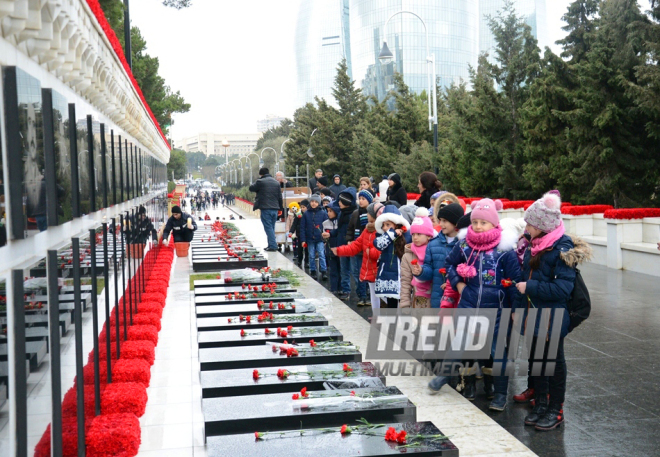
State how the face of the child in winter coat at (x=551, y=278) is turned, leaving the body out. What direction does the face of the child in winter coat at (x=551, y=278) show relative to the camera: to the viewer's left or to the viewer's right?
to the viewer's left

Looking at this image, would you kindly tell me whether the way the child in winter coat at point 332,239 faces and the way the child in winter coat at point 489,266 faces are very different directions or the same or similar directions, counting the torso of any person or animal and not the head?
same or similar directions

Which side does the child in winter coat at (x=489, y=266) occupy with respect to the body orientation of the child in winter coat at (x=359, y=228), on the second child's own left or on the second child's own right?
on the second child's own left

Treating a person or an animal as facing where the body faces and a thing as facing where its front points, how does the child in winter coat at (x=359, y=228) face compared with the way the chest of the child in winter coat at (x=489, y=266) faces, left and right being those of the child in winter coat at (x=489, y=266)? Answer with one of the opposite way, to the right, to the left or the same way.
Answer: the same way

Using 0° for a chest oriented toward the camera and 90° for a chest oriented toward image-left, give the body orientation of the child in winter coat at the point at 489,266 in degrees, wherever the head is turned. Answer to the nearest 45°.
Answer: approximately 45°

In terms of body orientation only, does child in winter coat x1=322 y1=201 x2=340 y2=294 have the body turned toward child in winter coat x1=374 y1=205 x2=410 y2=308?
no

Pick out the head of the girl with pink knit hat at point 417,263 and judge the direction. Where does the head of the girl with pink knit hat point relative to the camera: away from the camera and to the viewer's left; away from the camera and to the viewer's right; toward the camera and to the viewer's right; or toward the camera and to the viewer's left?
toward the camera and to the viewer's left

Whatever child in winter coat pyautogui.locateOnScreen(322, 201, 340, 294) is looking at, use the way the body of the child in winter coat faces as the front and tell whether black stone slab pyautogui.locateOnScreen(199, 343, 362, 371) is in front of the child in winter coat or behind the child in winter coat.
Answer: in front

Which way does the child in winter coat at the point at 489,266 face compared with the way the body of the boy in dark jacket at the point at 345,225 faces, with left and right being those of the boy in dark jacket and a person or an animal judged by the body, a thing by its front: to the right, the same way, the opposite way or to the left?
the same way

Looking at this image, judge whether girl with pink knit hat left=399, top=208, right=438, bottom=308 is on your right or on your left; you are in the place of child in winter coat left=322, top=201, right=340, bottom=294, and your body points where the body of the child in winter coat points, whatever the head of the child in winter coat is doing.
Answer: on your left

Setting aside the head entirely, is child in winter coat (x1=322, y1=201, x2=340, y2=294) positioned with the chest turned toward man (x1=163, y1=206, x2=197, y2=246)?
no

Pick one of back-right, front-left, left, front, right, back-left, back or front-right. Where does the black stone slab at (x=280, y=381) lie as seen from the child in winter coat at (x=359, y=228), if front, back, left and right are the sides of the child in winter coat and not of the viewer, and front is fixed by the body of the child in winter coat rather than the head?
front-left

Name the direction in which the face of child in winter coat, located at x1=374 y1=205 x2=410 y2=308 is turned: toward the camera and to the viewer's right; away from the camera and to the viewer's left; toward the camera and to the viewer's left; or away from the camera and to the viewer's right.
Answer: toward the camera and to the viewer's left

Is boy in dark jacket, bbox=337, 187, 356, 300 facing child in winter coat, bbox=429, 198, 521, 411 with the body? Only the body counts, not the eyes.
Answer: no

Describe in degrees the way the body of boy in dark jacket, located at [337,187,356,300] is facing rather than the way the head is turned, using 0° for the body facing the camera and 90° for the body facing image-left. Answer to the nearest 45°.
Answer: approximately 45°

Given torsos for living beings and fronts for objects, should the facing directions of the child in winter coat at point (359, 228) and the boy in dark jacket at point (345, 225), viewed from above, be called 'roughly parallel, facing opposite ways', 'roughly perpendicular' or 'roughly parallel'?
roughly parallel

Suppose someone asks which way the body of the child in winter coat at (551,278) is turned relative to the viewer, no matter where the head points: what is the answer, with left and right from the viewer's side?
facing to the left of the viewer
